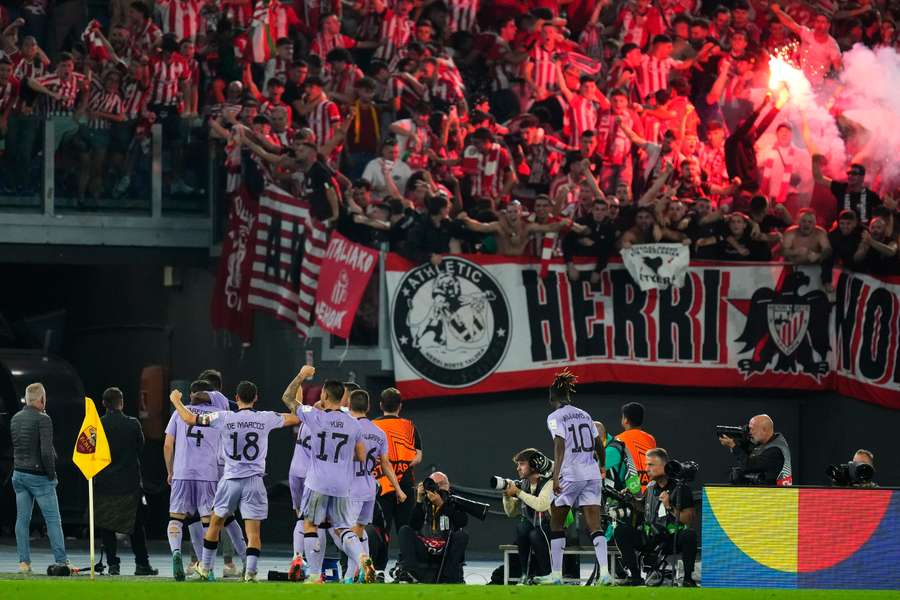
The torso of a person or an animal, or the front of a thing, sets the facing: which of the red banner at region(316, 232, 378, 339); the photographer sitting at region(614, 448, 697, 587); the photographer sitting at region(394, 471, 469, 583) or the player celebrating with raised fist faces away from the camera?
the player celebrating with raised fist

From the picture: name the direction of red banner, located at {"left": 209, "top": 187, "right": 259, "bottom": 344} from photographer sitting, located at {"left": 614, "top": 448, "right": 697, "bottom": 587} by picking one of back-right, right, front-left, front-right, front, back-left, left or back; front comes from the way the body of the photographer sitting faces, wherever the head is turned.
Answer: right

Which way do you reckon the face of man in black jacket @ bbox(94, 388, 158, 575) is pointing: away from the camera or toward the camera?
away from the camera

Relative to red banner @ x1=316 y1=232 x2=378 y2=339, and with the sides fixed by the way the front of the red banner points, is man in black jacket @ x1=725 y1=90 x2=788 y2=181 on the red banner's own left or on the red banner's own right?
on the red banner's own left

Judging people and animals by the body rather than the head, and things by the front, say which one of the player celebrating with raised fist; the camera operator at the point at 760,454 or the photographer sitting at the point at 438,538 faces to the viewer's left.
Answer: the camera operator

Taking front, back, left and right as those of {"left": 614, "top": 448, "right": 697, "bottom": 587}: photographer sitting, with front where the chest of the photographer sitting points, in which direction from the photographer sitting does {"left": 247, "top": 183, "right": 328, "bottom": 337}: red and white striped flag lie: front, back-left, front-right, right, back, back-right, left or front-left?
right

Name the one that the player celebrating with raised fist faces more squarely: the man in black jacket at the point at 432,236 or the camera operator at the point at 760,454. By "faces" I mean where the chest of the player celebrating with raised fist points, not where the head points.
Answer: the man in black jacket

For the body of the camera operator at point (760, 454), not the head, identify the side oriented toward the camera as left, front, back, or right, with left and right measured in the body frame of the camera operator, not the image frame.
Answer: left

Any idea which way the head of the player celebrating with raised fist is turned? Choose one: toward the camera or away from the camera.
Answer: away from the camera

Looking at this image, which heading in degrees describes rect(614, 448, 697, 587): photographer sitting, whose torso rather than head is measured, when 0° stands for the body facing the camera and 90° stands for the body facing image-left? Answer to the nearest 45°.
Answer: approximately 45°

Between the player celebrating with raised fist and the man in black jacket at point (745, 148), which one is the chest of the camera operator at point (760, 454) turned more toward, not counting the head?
the player celebrating with raised fist

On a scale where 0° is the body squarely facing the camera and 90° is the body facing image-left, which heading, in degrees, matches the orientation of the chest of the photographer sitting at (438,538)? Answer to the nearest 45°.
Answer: approximately 0°

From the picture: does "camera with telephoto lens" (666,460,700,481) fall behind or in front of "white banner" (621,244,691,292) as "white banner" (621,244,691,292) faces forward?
in front
